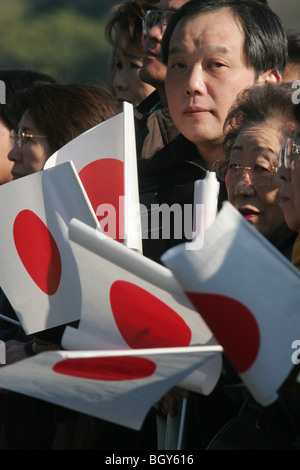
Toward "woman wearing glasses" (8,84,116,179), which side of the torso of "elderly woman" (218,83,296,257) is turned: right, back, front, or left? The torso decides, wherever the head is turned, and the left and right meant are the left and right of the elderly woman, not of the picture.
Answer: right

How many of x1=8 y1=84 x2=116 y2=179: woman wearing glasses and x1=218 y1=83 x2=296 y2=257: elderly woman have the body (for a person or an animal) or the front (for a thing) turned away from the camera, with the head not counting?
0

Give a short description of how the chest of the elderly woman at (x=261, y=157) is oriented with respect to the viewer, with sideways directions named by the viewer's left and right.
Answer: facing the viewer and to the left of the viewer

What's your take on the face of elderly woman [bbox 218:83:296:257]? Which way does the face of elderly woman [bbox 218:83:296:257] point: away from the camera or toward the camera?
toward the camera

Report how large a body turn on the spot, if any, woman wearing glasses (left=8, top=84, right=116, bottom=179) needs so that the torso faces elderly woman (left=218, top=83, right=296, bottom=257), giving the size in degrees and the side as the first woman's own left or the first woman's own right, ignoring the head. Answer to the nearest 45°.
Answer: approximately 135° to the first woman's own left

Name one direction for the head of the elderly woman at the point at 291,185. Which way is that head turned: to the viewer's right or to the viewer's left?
to the viewer's left
